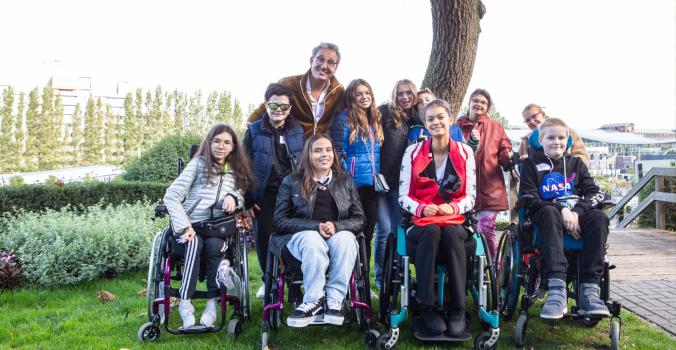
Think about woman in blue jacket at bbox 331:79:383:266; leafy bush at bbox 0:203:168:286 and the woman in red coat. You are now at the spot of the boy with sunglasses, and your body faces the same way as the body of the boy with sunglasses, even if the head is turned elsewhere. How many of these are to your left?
2

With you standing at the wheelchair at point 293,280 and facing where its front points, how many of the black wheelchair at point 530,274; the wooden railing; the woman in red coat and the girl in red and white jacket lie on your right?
0

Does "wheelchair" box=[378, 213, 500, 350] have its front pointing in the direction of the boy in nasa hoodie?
no

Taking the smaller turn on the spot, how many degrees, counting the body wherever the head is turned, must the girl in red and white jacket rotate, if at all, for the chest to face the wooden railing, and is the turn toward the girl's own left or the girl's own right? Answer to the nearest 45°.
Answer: approximately 135° to the girl's own left

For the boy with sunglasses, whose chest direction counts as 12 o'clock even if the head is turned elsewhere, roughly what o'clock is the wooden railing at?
The wooden railing is roughly at 8 o'clock from the boy with sunglasses.

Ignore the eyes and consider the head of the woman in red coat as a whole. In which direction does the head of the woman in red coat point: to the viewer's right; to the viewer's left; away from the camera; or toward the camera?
toward the camera

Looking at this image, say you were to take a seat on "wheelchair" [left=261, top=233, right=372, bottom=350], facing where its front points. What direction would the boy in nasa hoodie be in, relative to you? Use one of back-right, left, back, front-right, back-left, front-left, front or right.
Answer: left

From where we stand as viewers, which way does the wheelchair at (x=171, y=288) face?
facing the viewer

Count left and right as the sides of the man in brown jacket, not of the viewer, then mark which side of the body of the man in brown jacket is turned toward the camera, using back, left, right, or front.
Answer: front

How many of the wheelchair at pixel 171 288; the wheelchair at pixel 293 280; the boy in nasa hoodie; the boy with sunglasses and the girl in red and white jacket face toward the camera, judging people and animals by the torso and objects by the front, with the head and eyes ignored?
5

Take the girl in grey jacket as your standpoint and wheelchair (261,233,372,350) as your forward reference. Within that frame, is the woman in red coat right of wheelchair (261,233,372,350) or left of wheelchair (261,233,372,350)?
left

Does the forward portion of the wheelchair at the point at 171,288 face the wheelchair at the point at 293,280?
no

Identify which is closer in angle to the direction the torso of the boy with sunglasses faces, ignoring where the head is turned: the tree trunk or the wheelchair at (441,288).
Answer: the wheelchair

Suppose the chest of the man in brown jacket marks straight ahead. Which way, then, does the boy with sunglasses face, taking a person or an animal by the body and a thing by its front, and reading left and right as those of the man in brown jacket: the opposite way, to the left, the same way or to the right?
the same way

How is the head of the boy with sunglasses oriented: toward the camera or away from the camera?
toward the camera

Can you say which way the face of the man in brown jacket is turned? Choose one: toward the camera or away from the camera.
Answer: toward the camera
